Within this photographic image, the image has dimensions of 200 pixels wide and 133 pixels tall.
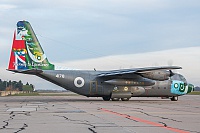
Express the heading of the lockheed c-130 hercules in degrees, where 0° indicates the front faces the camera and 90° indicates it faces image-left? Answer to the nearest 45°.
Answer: approximately 270°
